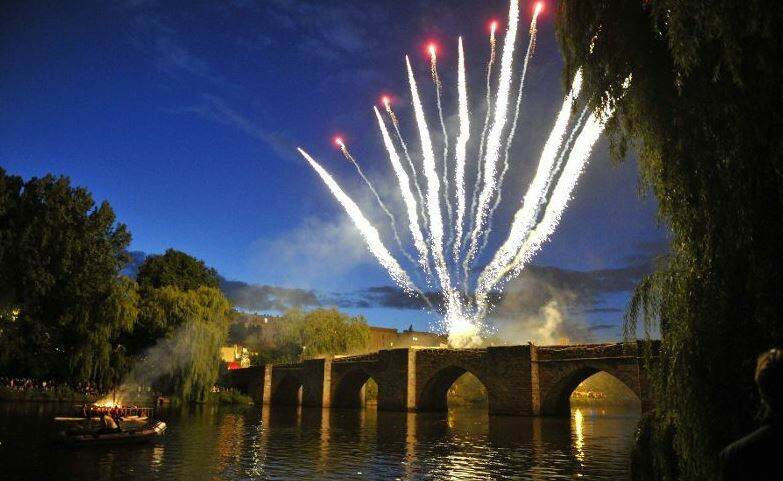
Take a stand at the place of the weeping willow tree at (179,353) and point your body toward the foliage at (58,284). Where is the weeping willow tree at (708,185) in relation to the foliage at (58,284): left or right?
left

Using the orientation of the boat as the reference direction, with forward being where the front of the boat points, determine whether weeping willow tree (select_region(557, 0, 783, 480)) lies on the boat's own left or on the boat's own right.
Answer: on the boat's own right

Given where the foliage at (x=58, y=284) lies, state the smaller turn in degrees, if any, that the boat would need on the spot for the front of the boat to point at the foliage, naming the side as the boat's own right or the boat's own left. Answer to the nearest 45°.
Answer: approximately 90° to the boat's own left

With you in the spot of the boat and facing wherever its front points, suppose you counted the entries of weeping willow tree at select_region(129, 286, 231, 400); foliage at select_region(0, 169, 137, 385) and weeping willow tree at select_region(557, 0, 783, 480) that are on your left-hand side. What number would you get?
2

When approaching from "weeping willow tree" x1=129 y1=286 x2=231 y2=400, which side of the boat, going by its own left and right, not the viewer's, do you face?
left

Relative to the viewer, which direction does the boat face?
to the viewer's right

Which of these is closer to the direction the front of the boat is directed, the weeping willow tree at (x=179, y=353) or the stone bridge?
the stone bridge
